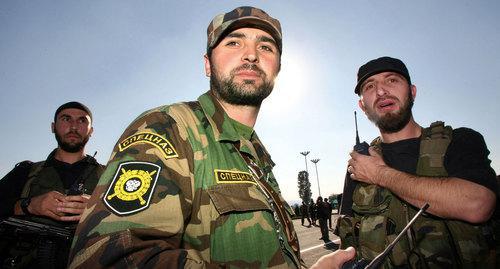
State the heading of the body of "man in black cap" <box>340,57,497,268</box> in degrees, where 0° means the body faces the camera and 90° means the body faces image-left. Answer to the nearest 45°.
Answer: approximately 45°

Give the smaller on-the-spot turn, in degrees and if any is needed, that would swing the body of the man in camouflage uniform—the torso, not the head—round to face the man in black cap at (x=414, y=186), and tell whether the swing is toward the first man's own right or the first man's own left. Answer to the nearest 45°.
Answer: approximately 90° to the first man's own left

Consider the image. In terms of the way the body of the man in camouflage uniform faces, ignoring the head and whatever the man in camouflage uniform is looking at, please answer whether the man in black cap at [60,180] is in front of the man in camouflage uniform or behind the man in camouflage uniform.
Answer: behind

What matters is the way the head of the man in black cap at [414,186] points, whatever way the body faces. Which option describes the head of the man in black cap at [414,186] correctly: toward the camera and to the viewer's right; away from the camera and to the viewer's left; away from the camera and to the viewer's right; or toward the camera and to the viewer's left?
toward the camera and to the viewer's left

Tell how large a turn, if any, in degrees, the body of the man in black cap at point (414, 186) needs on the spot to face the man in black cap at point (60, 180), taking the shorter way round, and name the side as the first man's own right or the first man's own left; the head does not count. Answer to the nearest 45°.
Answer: approximately 45° to the first man's own right

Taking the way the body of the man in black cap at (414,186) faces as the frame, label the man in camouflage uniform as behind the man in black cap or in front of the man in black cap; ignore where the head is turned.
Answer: in front

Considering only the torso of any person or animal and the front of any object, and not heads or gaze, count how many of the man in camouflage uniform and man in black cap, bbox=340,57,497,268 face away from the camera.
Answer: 0

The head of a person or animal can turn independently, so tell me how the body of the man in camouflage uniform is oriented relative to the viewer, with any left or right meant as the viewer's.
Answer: facing the viewer and to the right of the viewer
